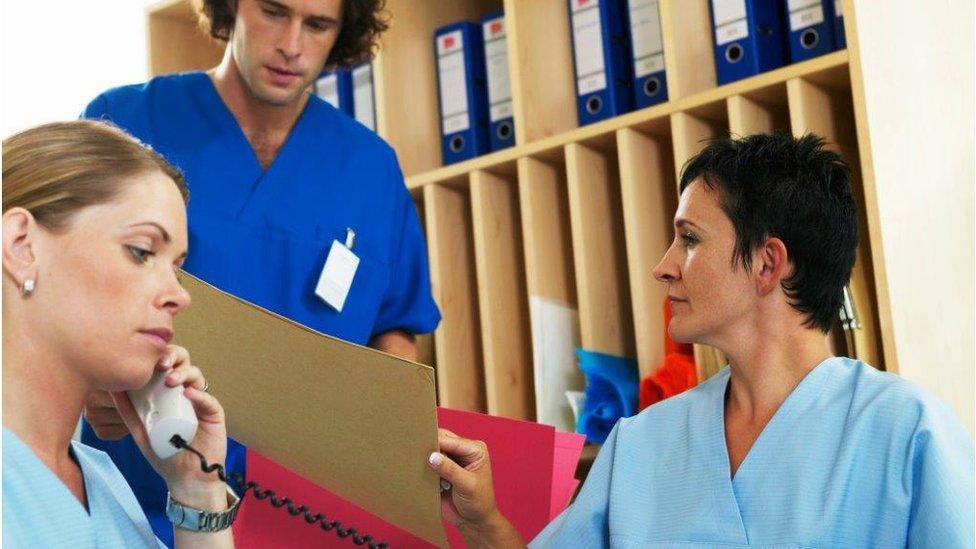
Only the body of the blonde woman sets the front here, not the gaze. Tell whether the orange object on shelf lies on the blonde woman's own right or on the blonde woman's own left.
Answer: on the blonde woman's own left

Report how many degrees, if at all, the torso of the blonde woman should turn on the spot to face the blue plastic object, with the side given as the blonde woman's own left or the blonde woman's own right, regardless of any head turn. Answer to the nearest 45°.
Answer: approximately 90° to the blonde woman's own left

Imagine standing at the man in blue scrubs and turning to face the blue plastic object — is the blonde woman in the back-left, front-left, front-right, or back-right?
back-right

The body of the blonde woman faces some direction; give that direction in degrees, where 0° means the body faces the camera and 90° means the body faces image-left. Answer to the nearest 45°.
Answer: approximately 315°

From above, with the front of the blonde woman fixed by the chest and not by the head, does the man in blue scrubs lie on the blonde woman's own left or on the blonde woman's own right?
on the blonde woman's own left

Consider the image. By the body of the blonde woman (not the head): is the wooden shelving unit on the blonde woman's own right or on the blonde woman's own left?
on the blonde woman's own left
